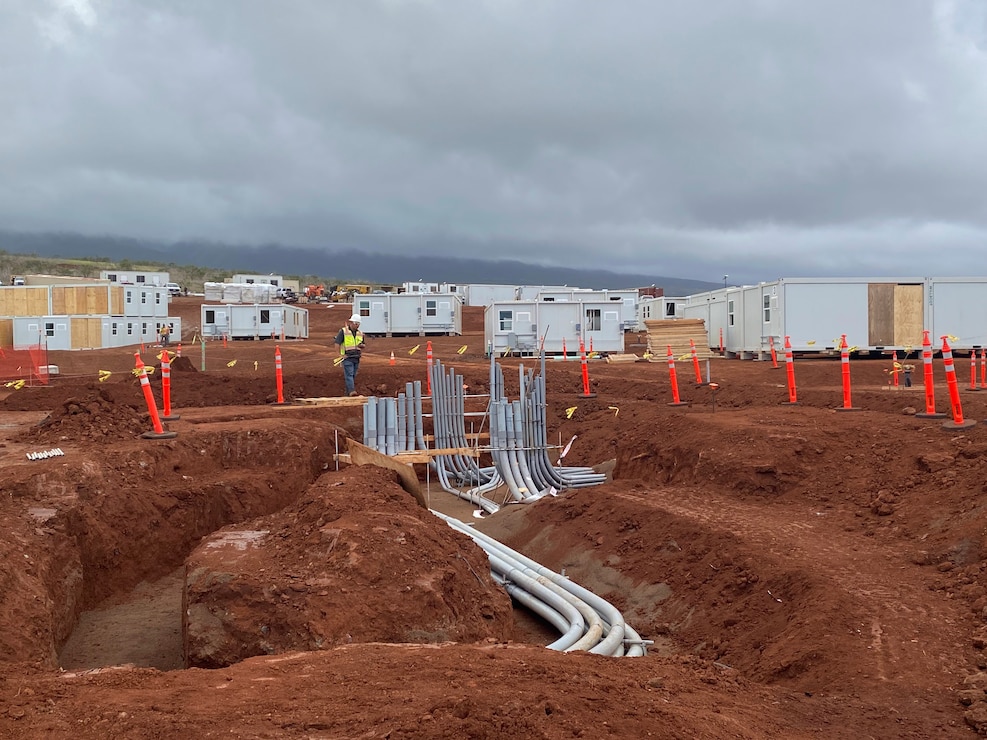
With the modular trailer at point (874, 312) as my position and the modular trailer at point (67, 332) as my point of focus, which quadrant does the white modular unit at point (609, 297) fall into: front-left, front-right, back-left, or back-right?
front-right

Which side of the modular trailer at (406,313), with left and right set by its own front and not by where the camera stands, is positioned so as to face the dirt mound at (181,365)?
front

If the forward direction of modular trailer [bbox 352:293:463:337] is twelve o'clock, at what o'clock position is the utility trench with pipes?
The utility trench with pipes is roughly at 12 o'clock from the modular trailer.

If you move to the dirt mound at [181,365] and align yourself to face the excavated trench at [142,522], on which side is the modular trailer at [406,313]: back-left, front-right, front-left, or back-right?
back-left

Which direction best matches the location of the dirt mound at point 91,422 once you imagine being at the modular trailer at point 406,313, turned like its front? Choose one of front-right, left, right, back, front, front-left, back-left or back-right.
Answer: front

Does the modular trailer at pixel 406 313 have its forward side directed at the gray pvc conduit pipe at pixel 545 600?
yes

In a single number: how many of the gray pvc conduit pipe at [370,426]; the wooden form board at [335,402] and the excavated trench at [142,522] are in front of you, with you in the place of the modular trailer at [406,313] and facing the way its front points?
3

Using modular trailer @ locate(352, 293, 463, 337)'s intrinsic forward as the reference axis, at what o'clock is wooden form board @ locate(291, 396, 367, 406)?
The wooden form board is roughly at 12 o'clock from the modular trailer.

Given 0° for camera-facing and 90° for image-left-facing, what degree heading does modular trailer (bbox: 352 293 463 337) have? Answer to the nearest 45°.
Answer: approximately 0°

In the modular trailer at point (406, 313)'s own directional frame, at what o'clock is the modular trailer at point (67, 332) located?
the modular trailer at point (67, 332) is roughly at 3 o'clock from the modular trailer at point (406, 313).

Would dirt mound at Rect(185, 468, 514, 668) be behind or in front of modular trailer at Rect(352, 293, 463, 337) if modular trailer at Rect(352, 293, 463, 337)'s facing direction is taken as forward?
in front

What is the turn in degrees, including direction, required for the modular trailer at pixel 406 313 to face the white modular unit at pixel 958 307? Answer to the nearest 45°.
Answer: approximately 45° to its left

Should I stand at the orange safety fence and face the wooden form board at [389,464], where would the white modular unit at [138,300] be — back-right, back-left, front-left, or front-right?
back-left

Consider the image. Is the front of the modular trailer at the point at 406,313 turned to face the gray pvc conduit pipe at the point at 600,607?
yes

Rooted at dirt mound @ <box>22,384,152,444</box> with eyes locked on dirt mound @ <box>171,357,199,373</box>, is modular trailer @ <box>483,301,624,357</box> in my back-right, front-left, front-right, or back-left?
front-right

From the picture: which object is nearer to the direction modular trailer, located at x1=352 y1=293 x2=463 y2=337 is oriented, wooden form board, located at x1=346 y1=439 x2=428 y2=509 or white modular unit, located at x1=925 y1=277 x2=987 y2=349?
the wooden form board
